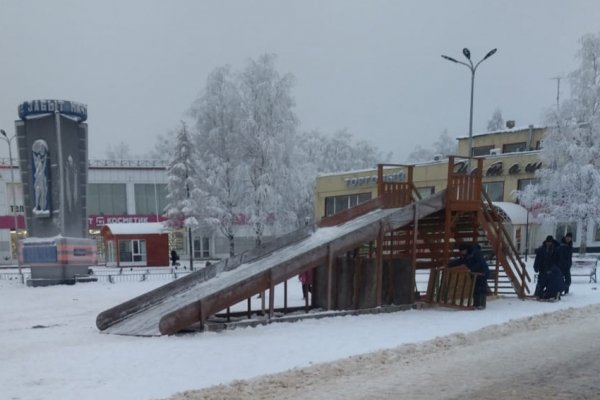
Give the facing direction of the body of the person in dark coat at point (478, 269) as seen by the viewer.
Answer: to the viewer's left

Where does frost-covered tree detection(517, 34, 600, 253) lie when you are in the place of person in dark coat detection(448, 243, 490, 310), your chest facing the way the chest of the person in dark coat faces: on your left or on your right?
on your right

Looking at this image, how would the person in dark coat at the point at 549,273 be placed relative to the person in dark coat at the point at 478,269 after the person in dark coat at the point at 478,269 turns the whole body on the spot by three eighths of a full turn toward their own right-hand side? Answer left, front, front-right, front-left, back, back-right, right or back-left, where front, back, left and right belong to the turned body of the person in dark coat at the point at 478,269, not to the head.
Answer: front

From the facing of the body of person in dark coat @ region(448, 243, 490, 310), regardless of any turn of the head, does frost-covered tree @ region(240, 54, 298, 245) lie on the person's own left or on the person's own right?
on the person's own right

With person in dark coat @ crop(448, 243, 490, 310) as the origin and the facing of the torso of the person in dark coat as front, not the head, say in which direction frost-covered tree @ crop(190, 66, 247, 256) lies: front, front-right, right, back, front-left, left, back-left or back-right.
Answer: front-right

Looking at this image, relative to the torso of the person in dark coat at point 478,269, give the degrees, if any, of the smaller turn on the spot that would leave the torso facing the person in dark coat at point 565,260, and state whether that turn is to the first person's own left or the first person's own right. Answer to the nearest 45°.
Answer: approximately 135° to the first person's own right
